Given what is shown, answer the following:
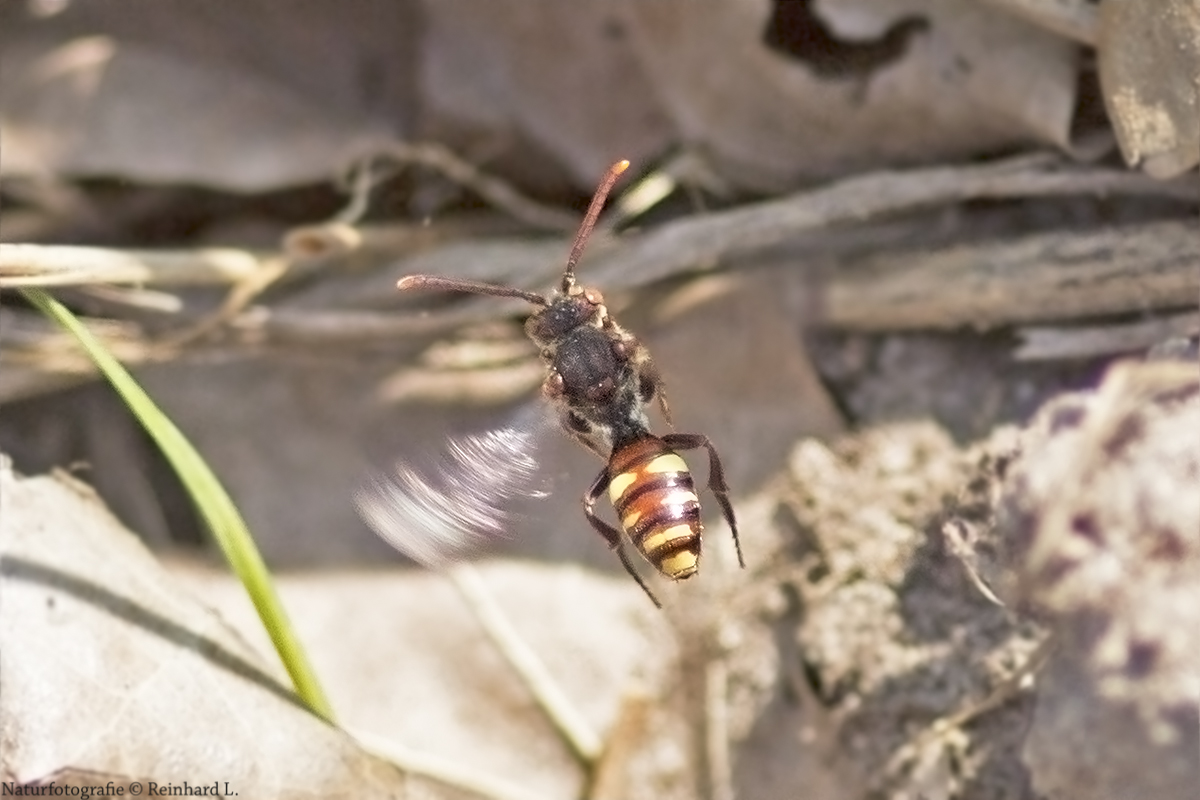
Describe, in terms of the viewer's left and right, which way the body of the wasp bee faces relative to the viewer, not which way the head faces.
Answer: facing away from the viewer and to the left of the viewer

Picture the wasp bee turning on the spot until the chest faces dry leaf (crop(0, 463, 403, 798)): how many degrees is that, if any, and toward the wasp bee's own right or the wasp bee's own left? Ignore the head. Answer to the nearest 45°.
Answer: approximately 45° to the wasp bee's own left

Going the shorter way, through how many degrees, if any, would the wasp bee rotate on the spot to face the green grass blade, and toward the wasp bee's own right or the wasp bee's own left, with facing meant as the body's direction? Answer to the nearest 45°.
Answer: approximately 45° to the wasp bee's own left

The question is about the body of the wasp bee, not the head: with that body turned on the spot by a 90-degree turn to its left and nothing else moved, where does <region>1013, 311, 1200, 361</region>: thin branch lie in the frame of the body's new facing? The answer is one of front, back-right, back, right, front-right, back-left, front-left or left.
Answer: back-left

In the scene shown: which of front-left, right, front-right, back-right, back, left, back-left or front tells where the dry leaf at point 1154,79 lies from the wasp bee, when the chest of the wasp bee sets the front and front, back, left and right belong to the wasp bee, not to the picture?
front-right
